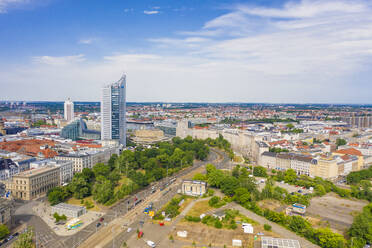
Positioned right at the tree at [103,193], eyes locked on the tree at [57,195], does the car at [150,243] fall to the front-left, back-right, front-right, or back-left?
back-left

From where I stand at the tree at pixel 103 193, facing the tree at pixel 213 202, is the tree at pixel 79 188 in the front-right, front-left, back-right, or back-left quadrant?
back-left

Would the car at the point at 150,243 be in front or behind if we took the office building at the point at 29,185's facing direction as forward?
in front

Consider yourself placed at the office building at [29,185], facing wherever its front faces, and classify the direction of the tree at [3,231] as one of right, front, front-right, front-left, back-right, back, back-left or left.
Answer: front-right

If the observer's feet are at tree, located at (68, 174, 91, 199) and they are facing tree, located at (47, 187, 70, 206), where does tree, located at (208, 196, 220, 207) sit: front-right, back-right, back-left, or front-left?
back-left

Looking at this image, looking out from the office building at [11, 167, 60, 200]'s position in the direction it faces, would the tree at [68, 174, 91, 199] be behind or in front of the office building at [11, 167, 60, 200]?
in front

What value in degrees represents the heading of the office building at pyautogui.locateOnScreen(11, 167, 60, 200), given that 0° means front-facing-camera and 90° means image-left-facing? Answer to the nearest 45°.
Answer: approximately 315°
